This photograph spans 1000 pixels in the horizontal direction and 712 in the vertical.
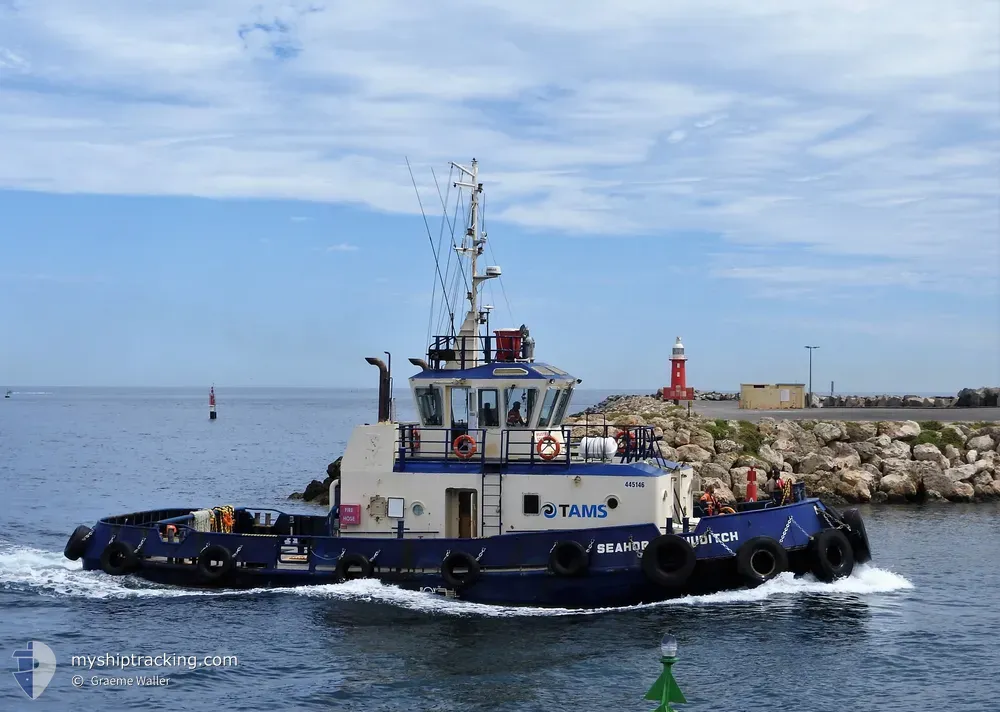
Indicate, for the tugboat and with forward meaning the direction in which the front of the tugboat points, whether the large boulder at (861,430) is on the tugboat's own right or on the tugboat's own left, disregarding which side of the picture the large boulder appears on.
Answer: on the tugboat's own left

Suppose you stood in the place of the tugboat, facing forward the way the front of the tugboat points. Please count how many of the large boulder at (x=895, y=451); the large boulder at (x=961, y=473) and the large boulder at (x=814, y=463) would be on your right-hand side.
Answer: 0

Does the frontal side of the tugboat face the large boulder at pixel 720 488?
no

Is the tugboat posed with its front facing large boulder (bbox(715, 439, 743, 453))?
no

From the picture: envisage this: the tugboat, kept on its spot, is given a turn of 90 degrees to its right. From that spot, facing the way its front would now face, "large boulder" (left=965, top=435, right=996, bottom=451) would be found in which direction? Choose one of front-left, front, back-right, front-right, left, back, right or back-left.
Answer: back-left

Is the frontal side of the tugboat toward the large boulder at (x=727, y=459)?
no

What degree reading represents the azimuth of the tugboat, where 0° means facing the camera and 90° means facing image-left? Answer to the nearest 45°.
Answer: approximately 270°

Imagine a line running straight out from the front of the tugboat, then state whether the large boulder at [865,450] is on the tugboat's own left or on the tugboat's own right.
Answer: on the tugboat's own left

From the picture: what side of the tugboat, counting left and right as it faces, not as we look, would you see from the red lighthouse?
left

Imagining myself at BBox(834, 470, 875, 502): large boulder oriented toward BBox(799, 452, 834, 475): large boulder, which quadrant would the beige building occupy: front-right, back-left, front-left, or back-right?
front-right

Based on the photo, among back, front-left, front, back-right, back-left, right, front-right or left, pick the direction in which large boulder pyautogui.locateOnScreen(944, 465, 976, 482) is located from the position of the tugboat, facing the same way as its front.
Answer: front-left
